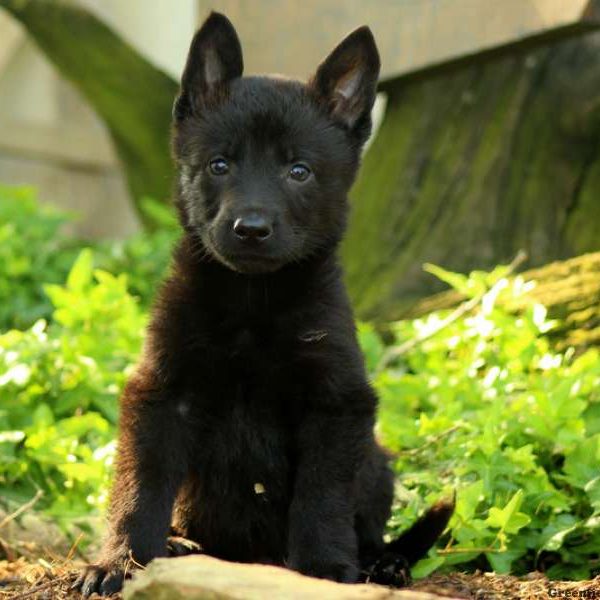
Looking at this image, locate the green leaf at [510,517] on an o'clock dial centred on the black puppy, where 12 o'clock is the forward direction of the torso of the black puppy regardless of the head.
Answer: The green leaf is roughly at 9 o'clock from the black puppy.

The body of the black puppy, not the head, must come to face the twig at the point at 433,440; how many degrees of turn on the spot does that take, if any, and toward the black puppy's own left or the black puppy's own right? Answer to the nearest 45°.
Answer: approximately 135° to the black puppy's own left

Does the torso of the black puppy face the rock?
yes

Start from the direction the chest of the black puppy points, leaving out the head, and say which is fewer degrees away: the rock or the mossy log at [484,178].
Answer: the rock

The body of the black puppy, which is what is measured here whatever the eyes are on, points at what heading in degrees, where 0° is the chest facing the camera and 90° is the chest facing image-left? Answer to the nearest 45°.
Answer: approximately 0°

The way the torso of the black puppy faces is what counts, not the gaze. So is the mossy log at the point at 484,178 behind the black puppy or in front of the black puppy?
behind

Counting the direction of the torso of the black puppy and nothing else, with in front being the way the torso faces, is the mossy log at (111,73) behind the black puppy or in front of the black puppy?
behind

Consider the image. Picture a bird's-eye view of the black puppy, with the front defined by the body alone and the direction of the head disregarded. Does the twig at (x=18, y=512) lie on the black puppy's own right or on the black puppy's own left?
on the black puppy's own right

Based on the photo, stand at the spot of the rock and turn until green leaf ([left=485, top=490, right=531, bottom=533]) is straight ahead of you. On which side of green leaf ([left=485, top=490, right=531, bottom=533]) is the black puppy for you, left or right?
left

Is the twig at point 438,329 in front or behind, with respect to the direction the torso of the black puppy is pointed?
behind
